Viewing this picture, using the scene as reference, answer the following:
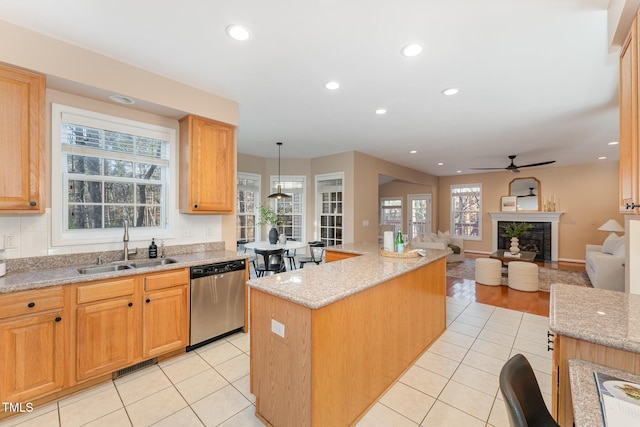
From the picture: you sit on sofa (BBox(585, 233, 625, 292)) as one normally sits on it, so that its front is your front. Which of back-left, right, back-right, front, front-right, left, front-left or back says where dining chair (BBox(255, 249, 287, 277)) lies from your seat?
front-left

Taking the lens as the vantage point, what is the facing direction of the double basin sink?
facing the viewer and to the right of the viewer

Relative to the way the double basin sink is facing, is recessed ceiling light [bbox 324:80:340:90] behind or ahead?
ahead

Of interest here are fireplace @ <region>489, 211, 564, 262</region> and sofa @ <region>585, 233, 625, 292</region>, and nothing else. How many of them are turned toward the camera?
1

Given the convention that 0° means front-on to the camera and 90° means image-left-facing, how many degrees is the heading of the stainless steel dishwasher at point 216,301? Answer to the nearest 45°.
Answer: approximately 315°

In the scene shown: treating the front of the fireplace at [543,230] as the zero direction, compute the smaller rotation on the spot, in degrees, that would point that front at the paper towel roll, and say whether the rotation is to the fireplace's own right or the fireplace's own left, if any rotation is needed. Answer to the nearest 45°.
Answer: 0° — it already faces it

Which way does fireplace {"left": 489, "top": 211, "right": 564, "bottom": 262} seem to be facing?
toward the camera

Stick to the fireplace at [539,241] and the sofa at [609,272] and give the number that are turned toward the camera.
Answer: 1

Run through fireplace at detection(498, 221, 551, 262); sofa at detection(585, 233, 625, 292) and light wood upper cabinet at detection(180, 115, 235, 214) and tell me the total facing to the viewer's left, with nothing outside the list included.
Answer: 1

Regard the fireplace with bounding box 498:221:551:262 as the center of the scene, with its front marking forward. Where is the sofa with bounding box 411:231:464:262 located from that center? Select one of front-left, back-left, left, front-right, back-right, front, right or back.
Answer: front-right

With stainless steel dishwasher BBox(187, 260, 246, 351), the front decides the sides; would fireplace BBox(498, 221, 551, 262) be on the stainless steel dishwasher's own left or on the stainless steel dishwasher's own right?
on the stainless steel dishwasher's own left

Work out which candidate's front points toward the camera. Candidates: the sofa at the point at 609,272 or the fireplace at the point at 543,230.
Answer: the fireplace

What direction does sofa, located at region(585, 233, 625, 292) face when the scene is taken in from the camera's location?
facing to the left of the viewer
